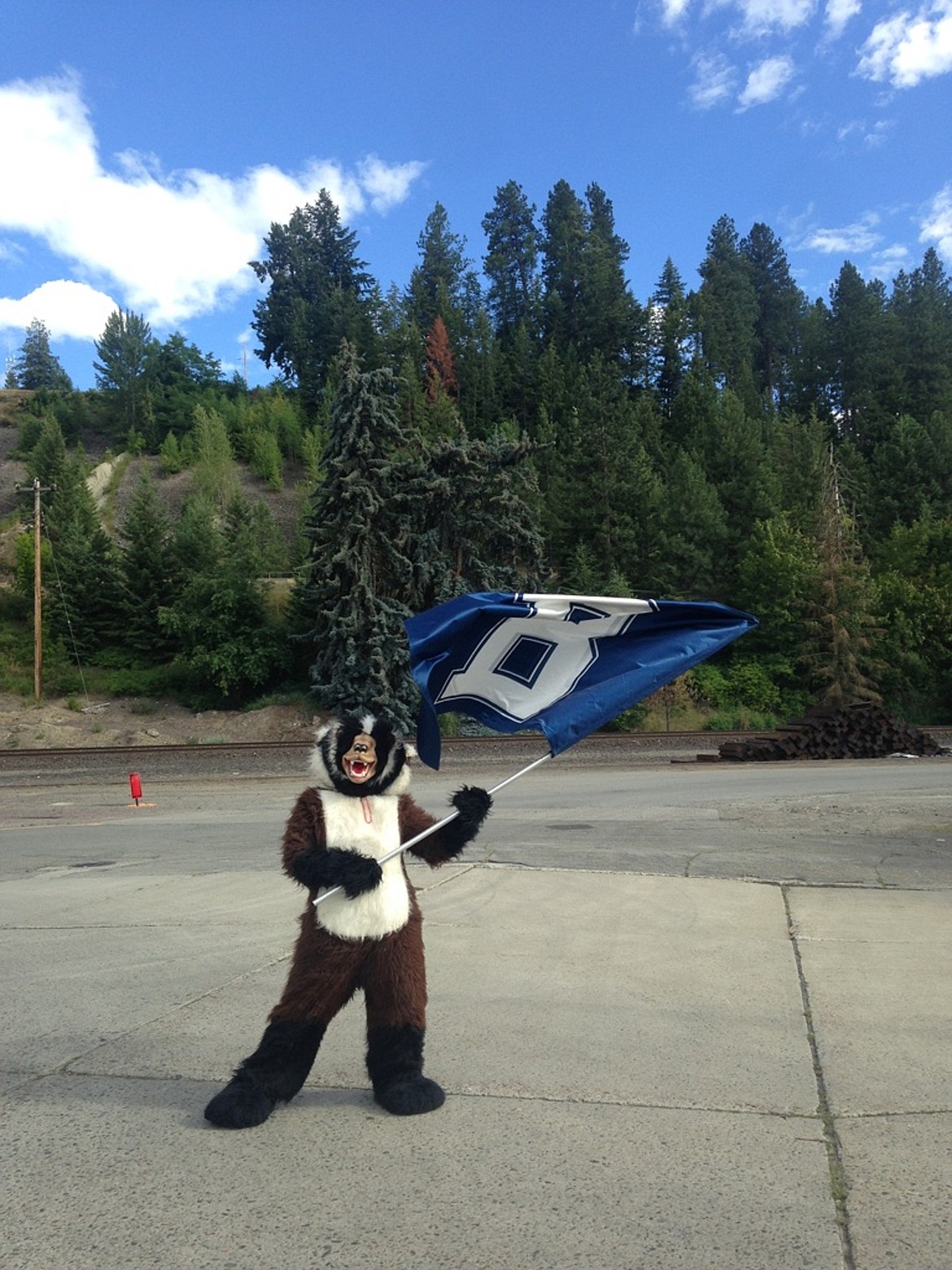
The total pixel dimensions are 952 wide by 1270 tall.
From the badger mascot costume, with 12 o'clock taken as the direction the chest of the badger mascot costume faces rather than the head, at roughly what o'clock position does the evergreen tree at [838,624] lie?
The evergreen tree is roughly at 7 o'clock from the badger mascot costume.

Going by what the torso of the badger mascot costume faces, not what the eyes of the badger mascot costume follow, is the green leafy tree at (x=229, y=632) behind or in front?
behind

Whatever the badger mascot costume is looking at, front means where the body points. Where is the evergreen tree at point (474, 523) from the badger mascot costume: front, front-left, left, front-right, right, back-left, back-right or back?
back

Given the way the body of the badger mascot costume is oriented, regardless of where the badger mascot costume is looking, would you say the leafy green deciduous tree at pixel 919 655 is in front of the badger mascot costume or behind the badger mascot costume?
behind

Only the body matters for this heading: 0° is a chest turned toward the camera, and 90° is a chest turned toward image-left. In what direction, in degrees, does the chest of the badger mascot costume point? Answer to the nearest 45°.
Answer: approximately 0°

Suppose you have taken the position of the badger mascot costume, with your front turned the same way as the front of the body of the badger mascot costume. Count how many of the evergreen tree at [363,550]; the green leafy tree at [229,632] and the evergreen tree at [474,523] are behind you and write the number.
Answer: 3

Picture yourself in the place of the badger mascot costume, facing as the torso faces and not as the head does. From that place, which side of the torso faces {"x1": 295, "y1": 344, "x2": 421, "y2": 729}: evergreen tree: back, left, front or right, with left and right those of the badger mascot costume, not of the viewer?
back
